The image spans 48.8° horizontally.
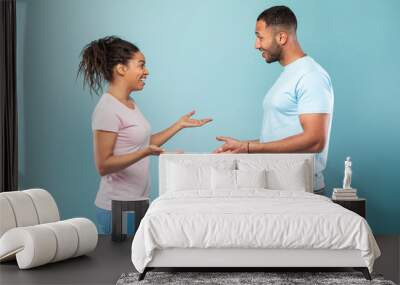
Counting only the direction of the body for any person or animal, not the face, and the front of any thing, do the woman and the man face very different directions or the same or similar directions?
very different directions

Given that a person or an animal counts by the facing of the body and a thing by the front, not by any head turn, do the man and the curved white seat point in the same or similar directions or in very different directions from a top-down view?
very different directions

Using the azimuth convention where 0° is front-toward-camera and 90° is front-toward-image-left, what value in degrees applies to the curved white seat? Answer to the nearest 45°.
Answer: approximately 315°

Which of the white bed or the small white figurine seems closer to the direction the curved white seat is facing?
the white bed

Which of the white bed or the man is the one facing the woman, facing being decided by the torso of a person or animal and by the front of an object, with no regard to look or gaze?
the man

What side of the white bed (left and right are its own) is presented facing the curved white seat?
right

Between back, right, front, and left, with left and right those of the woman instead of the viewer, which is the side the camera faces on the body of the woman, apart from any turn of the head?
right

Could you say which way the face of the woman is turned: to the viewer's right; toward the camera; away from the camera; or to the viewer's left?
to the viewer's right

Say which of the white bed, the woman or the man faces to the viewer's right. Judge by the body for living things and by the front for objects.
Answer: the woman

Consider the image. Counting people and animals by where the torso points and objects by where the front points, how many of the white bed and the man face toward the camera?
1

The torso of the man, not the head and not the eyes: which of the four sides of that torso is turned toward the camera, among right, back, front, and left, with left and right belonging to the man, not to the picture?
left
